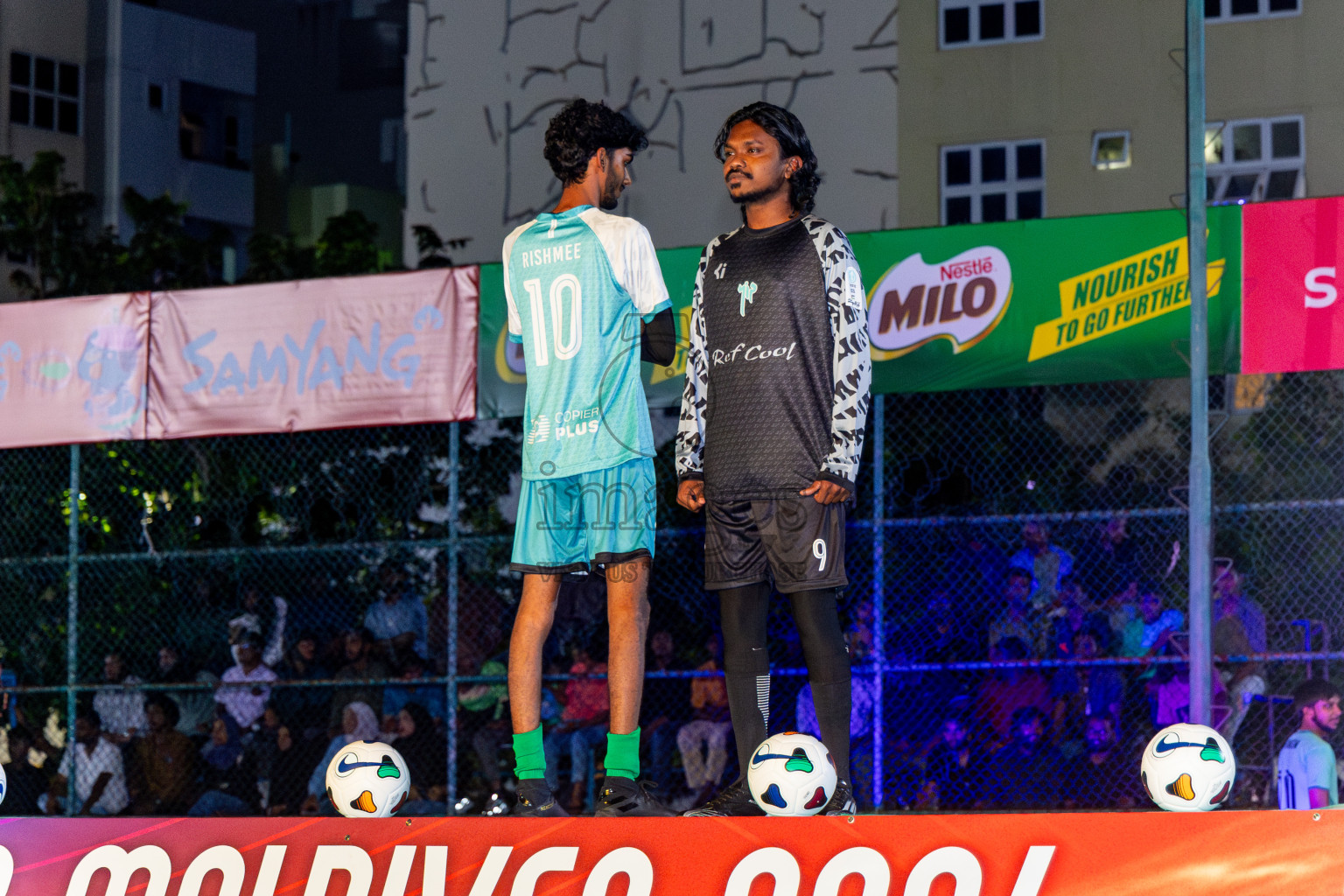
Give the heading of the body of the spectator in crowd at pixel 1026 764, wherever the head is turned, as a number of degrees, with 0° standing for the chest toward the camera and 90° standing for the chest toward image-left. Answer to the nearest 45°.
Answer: approximately 0°

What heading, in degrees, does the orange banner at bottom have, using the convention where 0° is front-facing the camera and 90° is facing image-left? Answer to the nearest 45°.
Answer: approximately 0°

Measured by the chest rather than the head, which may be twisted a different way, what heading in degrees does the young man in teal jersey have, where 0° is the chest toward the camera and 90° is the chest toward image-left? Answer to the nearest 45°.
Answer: approximately 225°

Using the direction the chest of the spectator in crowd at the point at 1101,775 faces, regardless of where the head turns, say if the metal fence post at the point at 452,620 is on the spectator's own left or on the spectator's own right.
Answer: on the spectator's own right

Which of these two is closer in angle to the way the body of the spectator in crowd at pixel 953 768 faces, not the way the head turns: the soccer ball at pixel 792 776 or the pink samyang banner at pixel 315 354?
the soccer ball

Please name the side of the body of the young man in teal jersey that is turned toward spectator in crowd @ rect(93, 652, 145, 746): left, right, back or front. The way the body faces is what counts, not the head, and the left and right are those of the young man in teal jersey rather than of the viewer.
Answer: left
